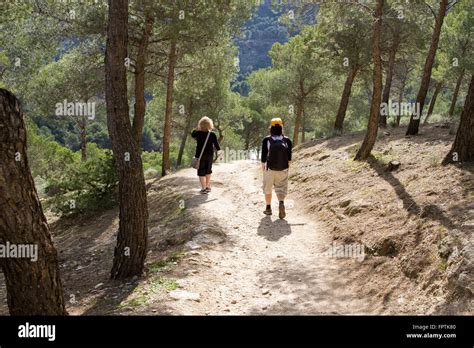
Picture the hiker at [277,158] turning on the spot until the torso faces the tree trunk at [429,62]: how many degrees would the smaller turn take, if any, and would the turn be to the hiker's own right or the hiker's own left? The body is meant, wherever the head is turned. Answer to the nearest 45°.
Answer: approximately 45° to the hiker's own right

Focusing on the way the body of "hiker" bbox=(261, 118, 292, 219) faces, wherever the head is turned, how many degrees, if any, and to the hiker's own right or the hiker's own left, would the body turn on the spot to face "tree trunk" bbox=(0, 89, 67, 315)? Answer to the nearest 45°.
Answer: approximately 180°

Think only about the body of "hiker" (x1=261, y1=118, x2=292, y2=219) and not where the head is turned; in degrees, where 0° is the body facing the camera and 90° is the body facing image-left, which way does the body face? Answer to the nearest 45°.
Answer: approximately 180°

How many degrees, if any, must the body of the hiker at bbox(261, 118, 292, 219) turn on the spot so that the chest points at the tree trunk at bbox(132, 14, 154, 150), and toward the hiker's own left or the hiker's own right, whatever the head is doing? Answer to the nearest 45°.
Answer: approximately 45° to the hiker's own left

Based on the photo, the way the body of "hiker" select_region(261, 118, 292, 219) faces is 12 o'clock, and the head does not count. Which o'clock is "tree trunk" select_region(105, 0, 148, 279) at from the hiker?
The tree trunk is roughly at 7 o'clock from the hiker.
